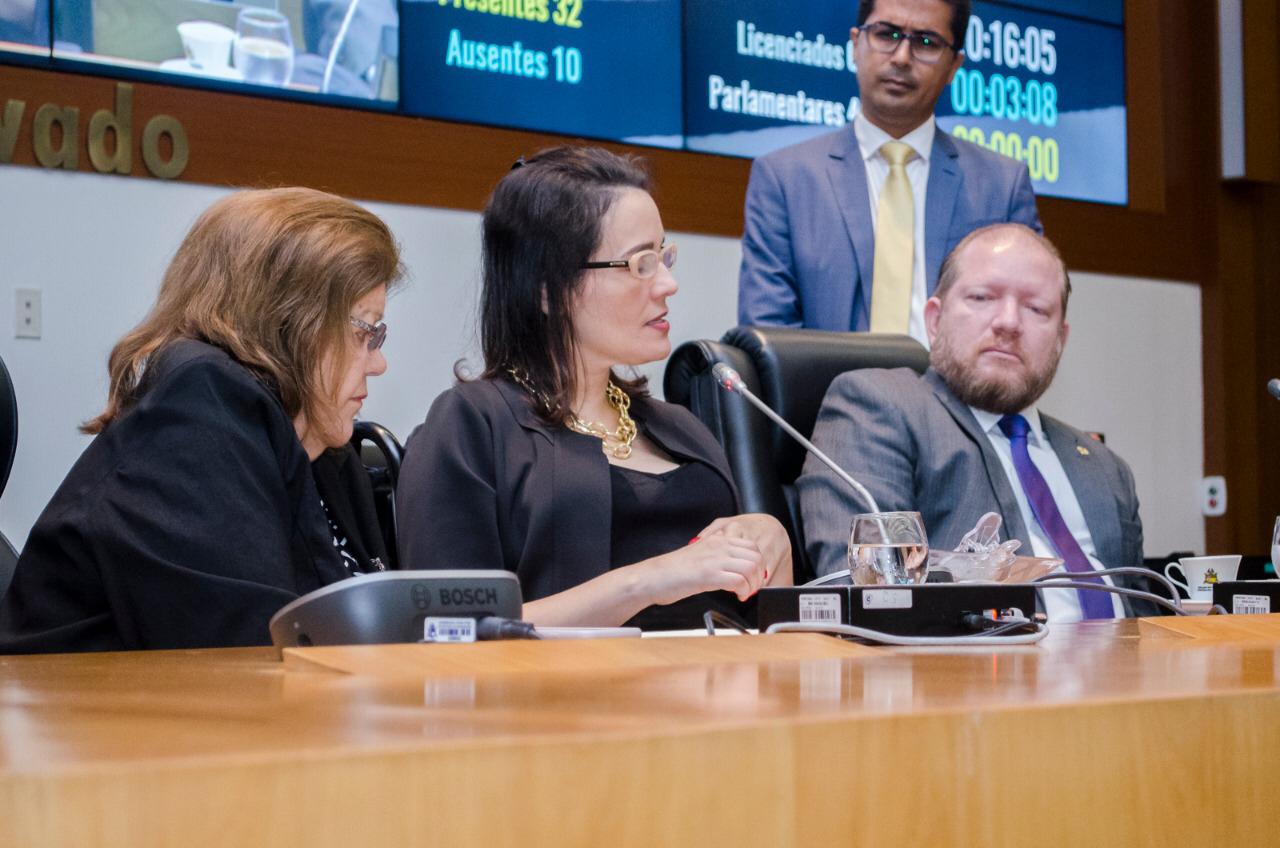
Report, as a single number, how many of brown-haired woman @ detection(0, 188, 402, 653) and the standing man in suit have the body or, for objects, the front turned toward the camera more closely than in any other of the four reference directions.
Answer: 1

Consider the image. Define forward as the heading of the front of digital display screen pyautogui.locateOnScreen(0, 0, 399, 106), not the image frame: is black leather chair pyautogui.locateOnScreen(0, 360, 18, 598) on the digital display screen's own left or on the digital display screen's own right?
on the digital display screen's own right

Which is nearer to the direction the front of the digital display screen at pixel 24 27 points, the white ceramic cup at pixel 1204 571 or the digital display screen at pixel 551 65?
the white ceramic cup

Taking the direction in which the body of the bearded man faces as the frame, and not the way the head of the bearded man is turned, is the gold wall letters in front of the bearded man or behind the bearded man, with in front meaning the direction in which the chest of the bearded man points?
behind

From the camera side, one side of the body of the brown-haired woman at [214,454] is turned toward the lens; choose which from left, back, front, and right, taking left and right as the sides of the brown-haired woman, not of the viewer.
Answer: right

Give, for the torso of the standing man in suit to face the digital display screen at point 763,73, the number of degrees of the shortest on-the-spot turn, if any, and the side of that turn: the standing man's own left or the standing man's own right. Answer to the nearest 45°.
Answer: approximately 180°

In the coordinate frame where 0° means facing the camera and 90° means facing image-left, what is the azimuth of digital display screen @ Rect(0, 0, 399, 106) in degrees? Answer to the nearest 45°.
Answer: approximately 315°
